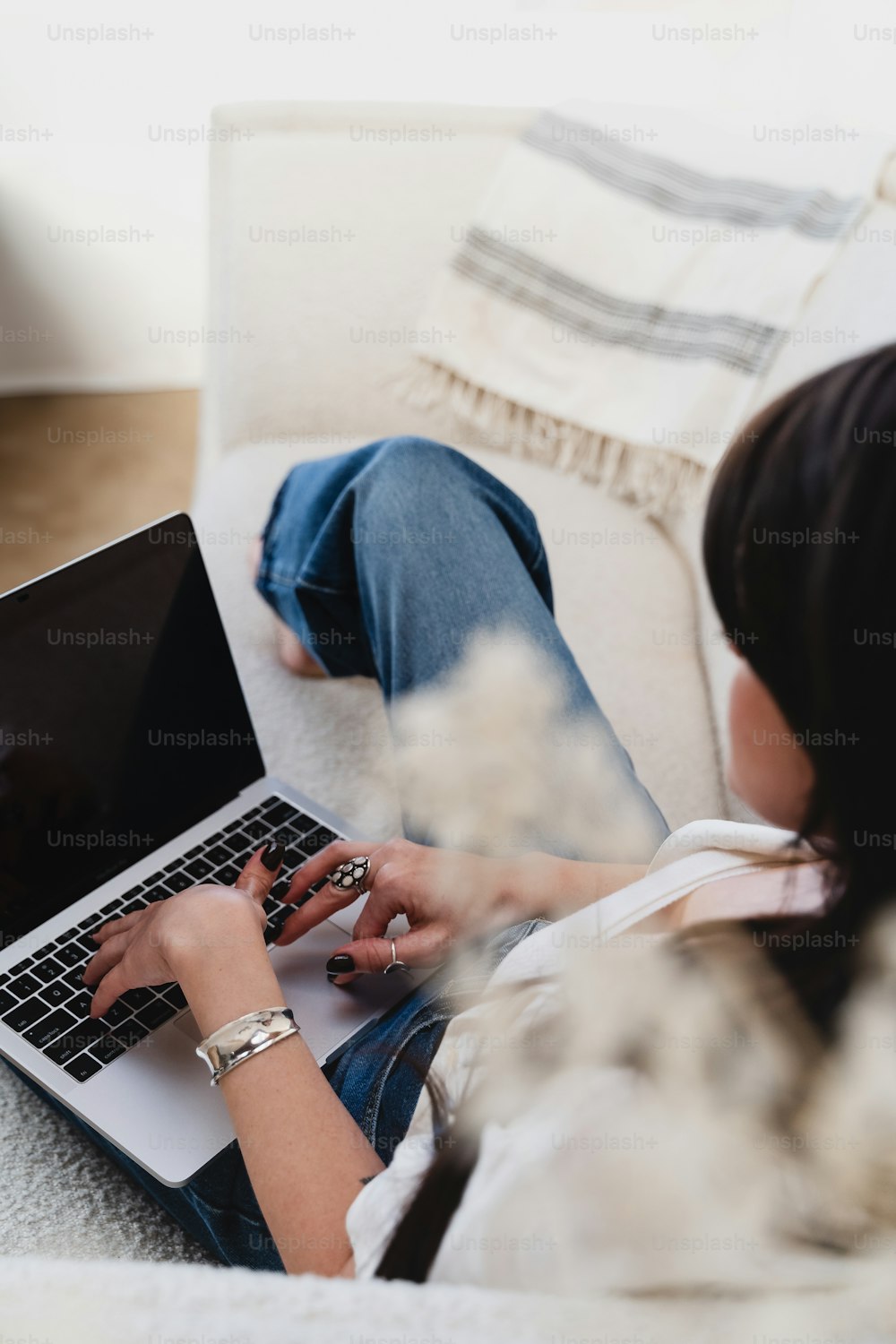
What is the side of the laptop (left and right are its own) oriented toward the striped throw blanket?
left

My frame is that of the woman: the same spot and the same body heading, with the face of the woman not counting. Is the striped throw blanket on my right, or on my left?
on my right

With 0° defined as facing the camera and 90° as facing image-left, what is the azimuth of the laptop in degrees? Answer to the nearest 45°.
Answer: approximately 315°

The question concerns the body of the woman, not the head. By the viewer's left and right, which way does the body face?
facing away from the viewer and to the left of the viewer
